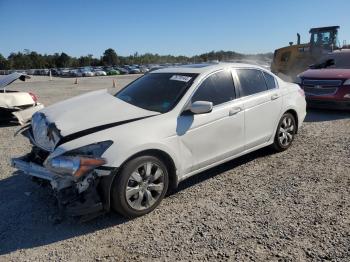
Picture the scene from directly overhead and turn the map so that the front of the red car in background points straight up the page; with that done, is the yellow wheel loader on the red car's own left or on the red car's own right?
on the red car's own right

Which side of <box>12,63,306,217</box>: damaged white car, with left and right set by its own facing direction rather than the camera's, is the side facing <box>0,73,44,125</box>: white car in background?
right

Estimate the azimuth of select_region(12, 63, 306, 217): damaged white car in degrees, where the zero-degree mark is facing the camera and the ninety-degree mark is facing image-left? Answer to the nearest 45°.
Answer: approximately 45°

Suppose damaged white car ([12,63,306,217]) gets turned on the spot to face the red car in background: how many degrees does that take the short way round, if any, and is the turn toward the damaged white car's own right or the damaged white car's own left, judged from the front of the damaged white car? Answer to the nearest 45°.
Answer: approximately 180°

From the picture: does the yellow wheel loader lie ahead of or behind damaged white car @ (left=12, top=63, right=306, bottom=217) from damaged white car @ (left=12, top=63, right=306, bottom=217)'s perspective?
behind
